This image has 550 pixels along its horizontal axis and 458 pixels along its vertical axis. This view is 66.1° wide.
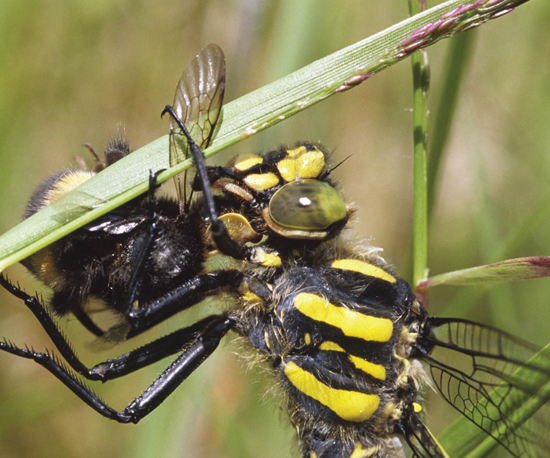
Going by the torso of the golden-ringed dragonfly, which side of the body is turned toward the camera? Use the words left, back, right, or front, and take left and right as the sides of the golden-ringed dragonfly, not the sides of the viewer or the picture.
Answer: left
